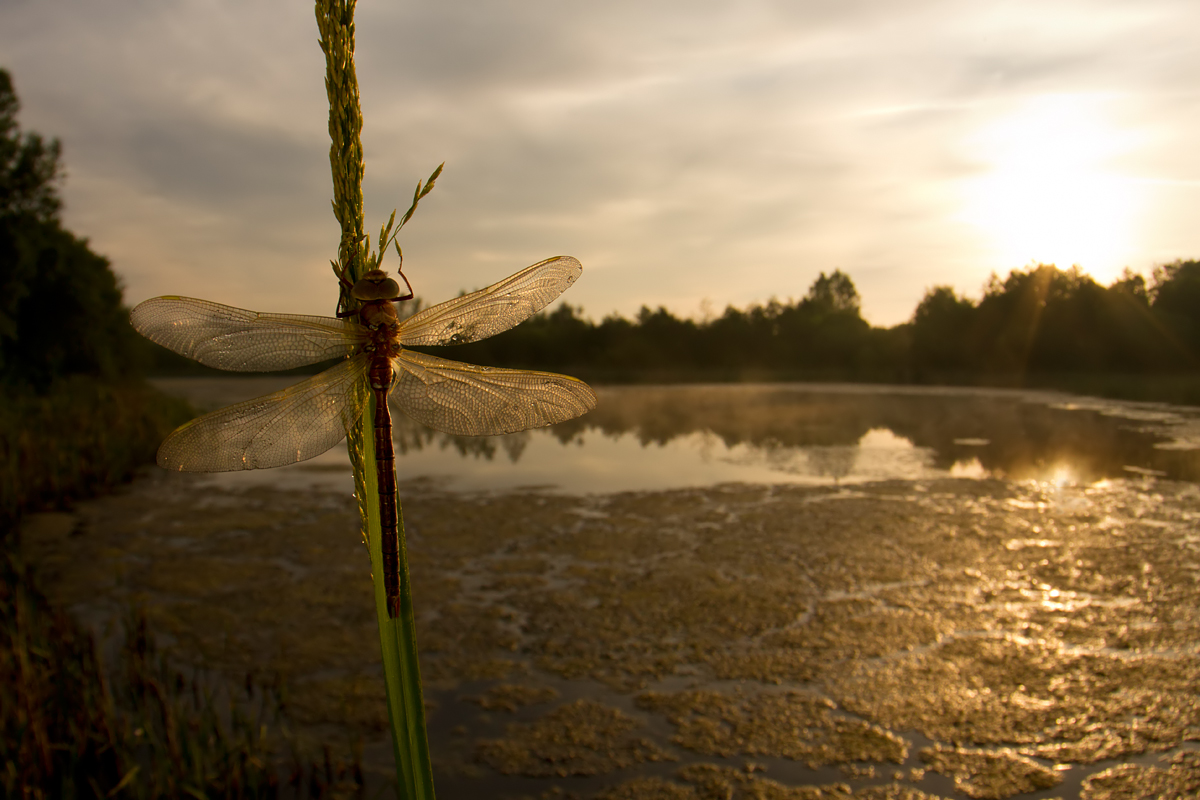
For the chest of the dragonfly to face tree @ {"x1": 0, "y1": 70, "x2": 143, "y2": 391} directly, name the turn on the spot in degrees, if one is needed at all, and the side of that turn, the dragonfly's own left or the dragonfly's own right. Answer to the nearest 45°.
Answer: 0° — it already faces it

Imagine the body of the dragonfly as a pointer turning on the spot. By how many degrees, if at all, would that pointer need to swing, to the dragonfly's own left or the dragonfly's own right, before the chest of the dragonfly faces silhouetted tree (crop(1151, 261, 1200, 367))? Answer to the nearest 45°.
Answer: approximately 45° to the dragonfly's own right

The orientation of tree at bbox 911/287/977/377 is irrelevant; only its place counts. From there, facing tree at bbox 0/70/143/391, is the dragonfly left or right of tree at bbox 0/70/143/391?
left

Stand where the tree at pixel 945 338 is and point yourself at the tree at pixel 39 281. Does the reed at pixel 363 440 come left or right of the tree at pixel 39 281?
left

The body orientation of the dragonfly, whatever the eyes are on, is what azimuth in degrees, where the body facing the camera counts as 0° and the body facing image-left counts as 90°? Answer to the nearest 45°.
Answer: approximately 180°
